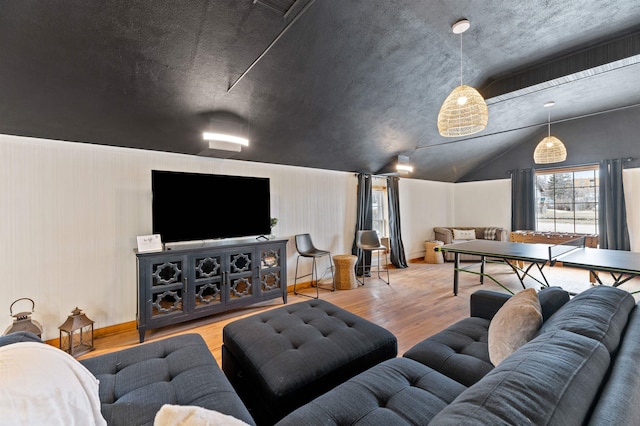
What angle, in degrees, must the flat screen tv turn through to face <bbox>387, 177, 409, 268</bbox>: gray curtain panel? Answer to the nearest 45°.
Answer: approximately 45° to its left

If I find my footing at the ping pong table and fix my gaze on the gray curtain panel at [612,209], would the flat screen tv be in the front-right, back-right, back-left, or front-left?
back-left

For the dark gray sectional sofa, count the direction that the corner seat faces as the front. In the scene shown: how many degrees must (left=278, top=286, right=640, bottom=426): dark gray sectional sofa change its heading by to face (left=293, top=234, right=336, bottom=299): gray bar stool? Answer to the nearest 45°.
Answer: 0° — it already faces it

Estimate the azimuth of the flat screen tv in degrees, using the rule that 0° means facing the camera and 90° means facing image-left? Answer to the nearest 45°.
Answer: approximately 315°

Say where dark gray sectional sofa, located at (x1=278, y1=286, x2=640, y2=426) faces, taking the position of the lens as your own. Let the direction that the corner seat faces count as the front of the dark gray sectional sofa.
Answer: facing away from the viewer and to the left of the viewer

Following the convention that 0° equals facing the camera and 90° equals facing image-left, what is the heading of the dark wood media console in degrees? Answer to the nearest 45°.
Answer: approximately 315°

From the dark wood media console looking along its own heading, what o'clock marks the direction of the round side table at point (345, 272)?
The round side table is roughly at 10 o'clock from the dark wood media console.

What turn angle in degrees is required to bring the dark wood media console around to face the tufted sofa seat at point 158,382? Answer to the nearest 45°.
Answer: approximately 45° to its right
